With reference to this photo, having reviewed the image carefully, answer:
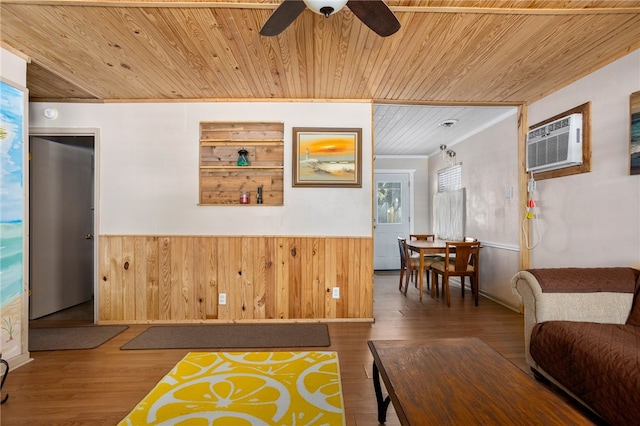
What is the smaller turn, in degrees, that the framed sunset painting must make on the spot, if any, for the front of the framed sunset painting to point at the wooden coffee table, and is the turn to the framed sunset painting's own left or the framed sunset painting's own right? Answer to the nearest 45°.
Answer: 0° — it already faces it

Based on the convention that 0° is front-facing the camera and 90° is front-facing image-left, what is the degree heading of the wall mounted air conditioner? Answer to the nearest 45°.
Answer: approximately 45°

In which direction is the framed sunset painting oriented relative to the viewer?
toward the camera

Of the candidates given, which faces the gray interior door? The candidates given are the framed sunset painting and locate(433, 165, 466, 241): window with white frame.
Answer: the window with white frame

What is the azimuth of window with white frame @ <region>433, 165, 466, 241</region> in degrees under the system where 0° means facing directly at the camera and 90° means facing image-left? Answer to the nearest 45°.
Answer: approximately 45°

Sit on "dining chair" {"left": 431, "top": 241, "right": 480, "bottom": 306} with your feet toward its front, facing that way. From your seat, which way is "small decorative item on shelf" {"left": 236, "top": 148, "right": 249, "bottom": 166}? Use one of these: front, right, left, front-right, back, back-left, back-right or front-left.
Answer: left

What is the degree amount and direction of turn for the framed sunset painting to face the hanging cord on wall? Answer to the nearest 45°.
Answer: approximately 90° to its left

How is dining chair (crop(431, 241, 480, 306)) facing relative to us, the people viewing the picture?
facing away from the viewer and to the left of the viewer

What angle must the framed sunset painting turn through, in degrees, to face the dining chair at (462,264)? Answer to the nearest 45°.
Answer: approximately 90° to its left

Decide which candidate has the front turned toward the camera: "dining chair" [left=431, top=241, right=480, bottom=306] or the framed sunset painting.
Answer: the framed sunset painting

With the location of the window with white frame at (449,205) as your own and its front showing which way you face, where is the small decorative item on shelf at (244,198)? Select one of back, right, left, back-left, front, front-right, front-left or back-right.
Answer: front

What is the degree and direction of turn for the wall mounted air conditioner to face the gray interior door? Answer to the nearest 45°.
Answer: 0° — it already faces it

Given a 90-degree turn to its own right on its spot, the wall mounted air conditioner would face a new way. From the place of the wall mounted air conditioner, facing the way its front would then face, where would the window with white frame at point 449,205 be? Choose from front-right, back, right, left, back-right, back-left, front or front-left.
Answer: front

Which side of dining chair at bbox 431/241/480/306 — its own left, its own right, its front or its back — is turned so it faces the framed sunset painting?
left

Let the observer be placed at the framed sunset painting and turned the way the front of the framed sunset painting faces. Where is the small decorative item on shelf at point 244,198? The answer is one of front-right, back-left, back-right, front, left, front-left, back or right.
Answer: right

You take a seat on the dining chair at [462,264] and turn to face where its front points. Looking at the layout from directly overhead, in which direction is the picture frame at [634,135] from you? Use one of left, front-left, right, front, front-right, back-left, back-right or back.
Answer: back

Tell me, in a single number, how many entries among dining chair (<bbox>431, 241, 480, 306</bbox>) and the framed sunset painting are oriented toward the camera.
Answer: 1
